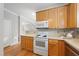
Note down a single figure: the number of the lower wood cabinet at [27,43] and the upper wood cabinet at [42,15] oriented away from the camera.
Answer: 0

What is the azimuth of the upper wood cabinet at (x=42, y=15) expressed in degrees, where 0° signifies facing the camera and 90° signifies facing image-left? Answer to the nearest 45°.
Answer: approximately 45°
